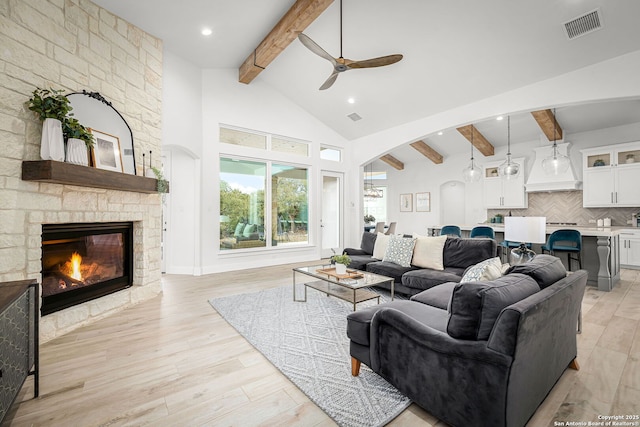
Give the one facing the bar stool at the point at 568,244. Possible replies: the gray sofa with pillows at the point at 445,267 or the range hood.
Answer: the range hood

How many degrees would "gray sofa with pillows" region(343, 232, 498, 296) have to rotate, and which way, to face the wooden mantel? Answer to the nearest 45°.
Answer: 0° — it already faces it

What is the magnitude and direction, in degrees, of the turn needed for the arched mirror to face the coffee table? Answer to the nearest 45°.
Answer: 0° — it already faces it

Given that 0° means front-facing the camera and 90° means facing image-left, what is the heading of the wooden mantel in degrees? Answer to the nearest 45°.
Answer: approximately 315°

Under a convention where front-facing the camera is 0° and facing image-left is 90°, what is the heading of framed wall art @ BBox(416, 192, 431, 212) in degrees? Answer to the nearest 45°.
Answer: approximately 0°

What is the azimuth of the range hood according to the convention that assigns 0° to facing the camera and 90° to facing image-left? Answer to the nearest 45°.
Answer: approximately 0°

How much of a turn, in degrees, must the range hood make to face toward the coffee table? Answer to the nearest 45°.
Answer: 0° — it already faces it

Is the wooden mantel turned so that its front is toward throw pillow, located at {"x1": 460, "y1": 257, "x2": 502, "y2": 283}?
yes

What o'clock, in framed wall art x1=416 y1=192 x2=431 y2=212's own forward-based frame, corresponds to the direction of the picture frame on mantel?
The picture frame on mantel is roughly at 1 o'clock from the framed wall art.

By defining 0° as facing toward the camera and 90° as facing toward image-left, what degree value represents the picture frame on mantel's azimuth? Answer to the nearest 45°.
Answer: approximately 315°

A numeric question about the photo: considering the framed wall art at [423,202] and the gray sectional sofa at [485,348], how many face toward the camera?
1

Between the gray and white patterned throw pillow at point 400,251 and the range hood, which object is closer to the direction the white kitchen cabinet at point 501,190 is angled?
the gray and white patterned throw pillow

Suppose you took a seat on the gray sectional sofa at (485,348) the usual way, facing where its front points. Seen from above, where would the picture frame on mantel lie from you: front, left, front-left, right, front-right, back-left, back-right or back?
front-left
